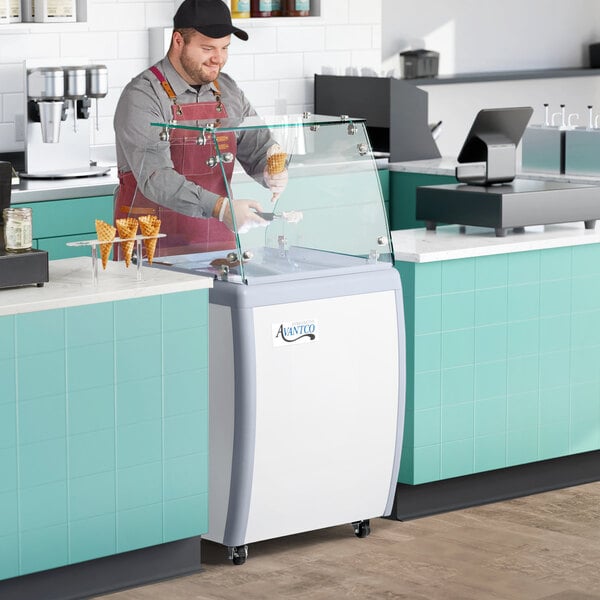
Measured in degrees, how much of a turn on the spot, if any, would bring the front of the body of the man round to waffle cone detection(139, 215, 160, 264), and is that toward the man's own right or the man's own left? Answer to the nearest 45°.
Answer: approximately 45° to the man's own right

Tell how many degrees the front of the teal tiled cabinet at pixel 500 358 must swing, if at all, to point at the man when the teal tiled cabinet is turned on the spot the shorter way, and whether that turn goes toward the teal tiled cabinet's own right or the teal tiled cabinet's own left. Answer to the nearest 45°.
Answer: approximately 135° to the teal tiled cabinet's own right

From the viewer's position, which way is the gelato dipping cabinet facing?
facing the viewer and to the right of the viewer

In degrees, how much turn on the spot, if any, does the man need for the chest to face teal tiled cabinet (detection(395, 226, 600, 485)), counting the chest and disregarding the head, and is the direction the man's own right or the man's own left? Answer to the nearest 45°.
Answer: approximately 45° to the man's own left

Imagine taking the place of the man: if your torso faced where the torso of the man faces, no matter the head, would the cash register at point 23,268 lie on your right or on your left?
on your right

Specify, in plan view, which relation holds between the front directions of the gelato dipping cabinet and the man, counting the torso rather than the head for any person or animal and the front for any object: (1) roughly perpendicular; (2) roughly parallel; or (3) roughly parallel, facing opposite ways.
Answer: roughly parallel

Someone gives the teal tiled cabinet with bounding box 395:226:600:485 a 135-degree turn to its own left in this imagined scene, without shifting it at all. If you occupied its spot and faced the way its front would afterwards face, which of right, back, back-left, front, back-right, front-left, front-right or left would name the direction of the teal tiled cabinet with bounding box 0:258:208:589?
back-left

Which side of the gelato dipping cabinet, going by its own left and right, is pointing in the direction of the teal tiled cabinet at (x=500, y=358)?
left

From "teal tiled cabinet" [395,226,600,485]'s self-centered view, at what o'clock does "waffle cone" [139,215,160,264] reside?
The waffle cone is roughly at 3 o'clock from the teal tiled cabinet.

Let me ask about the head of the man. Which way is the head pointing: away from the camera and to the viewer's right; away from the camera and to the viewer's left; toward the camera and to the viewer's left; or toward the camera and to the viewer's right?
toward the camera and to the viewer's right

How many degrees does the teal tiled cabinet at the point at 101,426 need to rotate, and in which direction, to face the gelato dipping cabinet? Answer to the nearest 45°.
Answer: approximately 90° to its left

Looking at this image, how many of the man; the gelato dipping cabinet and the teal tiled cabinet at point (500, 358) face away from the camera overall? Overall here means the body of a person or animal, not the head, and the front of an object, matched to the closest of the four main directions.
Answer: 0

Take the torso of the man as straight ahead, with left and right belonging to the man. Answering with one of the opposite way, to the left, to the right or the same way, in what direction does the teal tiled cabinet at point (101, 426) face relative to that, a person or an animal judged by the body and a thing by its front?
the same way
